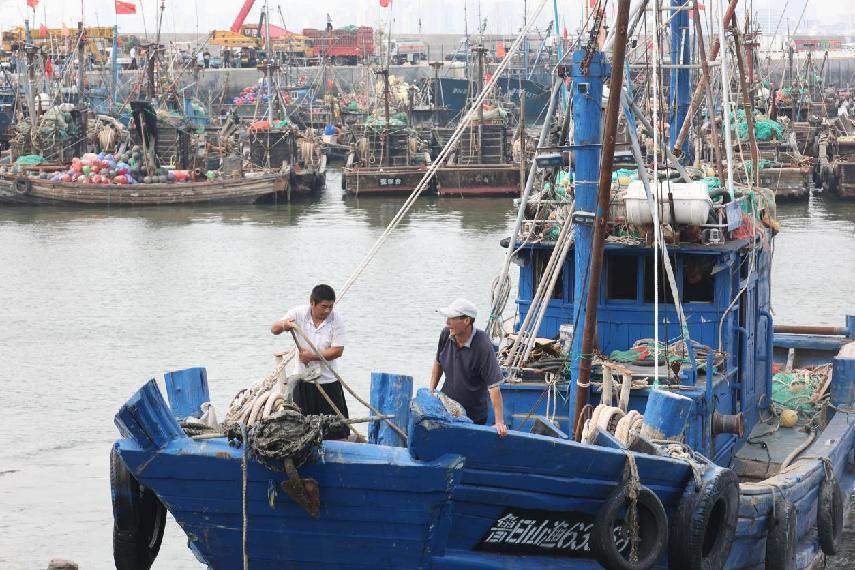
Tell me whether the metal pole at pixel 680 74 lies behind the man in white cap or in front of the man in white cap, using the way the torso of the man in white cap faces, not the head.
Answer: behind

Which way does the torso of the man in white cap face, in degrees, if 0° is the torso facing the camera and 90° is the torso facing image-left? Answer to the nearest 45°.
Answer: approximately 45°

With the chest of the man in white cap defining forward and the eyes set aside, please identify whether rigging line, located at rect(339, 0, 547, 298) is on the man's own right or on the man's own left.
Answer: on the man's own right

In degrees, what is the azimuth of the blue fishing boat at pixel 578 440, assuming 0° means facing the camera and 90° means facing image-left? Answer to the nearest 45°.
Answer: approximately 45°

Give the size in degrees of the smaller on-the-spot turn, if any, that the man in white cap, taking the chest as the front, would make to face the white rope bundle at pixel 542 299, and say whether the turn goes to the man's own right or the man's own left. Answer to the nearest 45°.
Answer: approximately 135° to the man's own right
